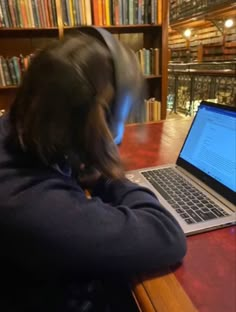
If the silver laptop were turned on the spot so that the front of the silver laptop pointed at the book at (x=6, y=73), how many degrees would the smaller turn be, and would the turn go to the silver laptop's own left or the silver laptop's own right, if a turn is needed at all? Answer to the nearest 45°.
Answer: approximately 90° to the silver laptop's own right

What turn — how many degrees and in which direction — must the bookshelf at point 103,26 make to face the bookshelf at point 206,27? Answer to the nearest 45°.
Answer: approximately 135° to its left

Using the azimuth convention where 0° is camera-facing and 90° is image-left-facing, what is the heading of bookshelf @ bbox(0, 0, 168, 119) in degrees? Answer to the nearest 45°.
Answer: approximately 0°

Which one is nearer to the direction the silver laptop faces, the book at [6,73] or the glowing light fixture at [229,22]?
the book

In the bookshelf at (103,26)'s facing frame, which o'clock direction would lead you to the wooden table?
The wooden table is roughly at 12 o'clock from the bookshelf.

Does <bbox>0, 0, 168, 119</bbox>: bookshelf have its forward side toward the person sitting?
yes

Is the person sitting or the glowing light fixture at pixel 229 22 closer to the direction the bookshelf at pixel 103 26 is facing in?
the person sitting

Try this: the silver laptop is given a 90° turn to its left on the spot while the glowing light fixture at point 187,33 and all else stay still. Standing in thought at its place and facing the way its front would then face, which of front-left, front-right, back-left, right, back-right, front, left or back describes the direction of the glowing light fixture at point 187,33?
back-left

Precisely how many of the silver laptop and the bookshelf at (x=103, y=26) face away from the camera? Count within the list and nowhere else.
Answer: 0

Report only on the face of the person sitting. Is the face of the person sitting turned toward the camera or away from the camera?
away from the camera

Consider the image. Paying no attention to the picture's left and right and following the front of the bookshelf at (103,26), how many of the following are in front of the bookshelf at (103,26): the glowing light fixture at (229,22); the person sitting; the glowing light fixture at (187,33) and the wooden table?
2
